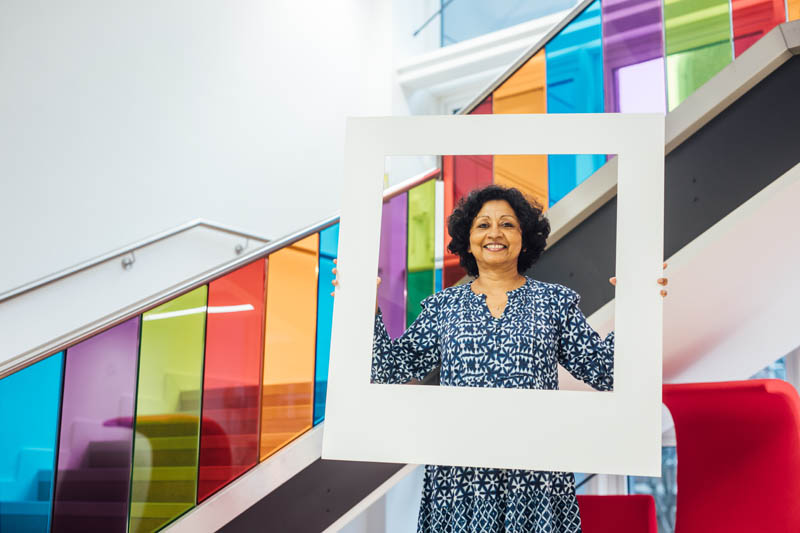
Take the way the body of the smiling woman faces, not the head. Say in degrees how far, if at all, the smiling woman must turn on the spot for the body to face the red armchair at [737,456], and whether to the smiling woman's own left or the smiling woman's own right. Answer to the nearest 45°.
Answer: approximately 135° to the smiling woman's own left

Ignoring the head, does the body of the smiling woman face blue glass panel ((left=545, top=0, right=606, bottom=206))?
no

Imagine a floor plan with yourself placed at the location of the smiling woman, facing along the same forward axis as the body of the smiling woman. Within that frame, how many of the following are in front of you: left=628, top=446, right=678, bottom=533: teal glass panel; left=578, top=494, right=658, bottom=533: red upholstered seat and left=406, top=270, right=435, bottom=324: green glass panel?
0

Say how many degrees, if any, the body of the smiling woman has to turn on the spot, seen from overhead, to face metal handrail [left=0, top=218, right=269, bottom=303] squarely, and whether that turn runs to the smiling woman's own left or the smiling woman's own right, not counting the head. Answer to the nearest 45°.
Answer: approximately 135° to the smiling woman's own right

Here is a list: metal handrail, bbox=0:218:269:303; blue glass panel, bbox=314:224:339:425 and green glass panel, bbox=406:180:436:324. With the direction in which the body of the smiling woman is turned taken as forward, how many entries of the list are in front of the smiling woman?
0

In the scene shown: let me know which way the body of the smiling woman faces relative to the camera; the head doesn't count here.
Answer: toward the camera

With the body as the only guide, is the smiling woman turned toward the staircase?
no

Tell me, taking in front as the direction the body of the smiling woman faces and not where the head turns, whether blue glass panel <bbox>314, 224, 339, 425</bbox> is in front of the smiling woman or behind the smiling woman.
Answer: behind

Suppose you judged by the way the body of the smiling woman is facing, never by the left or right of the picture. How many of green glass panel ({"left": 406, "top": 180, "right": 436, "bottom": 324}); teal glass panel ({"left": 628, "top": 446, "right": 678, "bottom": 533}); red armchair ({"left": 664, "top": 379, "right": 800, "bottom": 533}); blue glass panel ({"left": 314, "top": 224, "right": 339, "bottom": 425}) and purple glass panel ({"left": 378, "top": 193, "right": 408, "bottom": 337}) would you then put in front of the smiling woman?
0

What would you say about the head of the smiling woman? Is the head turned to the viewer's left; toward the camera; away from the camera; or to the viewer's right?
toward the camera

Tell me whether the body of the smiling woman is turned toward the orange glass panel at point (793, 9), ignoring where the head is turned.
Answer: no

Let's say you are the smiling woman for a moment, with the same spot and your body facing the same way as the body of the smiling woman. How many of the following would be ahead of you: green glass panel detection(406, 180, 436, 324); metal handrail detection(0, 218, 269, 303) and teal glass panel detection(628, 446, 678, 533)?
0

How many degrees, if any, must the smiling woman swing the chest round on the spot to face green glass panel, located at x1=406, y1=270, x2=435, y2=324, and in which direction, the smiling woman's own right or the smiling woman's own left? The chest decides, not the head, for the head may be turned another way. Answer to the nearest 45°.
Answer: approximately 180°
